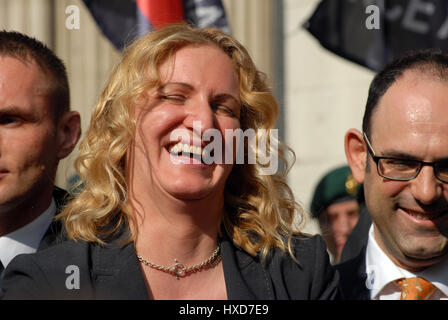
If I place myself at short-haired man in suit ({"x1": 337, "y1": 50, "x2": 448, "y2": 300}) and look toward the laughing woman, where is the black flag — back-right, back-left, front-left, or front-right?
back-right

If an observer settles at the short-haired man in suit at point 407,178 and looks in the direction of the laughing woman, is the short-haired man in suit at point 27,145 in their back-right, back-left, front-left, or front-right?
front-right

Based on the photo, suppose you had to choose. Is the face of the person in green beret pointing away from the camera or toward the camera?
toward the camera

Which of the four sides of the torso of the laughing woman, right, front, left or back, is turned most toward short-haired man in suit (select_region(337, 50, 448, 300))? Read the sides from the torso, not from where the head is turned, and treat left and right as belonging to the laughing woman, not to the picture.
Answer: left

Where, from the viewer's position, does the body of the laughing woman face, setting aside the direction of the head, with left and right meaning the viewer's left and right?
facing the viewer

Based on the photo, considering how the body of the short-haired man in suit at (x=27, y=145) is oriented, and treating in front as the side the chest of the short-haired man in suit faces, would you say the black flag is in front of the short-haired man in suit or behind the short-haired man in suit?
behind

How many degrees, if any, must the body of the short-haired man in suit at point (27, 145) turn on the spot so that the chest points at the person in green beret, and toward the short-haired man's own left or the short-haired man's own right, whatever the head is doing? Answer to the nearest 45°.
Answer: approximately 180°

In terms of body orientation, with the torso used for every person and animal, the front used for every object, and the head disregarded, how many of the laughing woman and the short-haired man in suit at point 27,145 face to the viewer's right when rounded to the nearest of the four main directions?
0

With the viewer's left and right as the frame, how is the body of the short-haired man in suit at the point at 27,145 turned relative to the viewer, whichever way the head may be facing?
facing the viewer and to the left of the viewer

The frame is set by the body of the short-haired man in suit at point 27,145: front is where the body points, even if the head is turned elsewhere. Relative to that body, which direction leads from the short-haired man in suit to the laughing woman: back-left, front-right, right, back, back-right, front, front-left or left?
left

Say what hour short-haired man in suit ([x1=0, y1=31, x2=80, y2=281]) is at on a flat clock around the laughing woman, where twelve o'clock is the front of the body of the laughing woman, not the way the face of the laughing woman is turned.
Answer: The short-haired man in suit is roughly at 4 o'clock from the laughing woman.

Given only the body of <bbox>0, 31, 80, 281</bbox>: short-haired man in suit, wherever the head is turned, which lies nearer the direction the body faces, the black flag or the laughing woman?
the laughing woman
